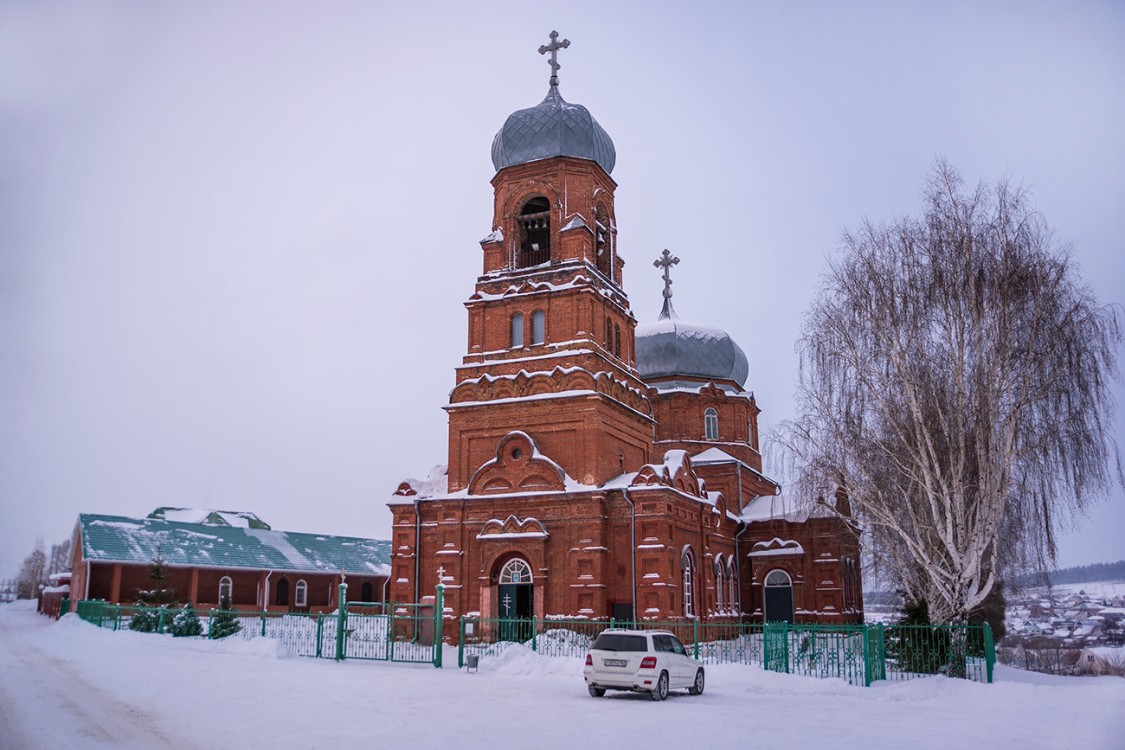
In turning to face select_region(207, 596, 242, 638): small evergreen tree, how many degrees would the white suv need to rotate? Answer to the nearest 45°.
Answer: approximately 90° to its left

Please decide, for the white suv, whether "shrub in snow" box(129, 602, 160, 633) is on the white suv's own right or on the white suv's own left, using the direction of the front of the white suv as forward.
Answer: on the white suv's own left

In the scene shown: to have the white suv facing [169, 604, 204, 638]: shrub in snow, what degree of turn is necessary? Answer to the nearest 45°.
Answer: approximately 90° to its left

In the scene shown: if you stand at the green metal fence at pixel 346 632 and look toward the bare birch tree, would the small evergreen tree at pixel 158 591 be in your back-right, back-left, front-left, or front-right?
back-left

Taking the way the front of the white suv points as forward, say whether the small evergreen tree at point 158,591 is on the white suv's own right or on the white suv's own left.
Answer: on the white suv's own left

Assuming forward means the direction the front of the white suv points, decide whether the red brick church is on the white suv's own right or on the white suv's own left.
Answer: on the white suv's own left

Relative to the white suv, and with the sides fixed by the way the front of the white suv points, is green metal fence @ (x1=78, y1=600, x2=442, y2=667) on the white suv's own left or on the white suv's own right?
on the white suv's own left

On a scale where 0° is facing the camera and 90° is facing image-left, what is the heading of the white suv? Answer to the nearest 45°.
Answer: approximately 225°
